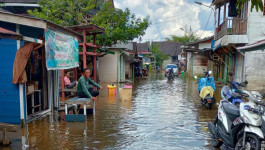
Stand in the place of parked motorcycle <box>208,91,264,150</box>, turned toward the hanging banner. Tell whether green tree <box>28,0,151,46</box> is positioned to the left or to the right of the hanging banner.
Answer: right

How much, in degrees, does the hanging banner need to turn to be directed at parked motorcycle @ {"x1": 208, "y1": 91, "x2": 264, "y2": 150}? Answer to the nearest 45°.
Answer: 0° — it already faces it

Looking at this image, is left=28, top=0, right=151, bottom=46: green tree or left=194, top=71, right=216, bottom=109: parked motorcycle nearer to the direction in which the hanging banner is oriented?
the parked motorcycle

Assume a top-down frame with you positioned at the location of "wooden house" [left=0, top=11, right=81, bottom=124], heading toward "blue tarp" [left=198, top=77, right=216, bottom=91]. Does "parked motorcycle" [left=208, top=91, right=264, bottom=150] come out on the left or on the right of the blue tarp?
right
